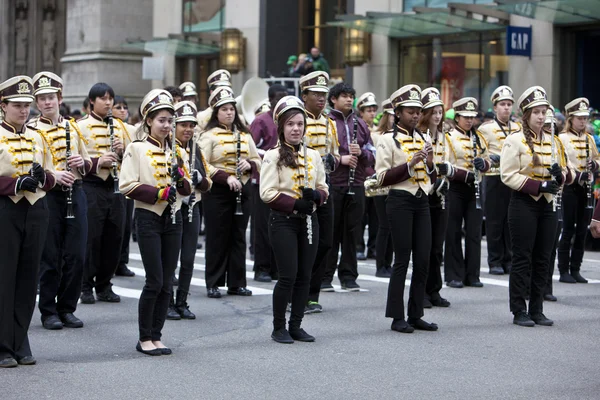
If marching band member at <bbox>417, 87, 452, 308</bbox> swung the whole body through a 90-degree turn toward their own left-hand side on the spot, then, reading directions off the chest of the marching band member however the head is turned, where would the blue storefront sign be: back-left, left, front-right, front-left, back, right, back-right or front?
front-left

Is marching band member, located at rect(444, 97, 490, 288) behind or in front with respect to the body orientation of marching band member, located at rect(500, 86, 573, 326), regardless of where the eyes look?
behind

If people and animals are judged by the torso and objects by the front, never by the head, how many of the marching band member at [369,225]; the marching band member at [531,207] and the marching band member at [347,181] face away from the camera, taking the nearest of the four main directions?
0

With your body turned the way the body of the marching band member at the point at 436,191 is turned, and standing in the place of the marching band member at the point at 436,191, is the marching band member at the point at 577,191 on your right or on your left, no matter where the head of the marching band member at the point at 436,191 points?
on your left

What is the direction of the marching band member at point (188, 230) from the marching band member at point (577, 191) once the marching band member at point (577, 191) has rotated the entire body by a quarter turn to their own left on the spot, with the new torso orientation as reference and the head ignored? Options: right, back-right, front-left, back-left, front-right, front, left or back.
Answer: back

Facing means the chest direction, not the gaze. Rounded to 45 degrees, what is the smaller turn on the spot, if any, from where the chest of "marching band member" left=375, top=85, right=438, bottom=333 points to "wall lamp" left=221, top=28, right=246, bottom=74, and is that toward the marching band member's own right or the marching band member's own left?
approximately 135° to the marching band member's own left

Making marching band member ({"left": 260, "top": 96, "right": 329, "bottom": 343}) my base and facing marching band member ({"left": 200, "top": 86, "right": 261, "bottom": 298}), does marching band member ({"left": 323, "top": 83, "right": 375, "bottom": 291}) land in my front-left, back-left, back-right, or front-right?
front-right

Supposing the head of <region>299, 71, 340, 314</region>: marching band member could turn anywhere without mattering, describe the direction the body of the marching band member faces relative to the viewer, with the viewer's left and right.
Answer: facing the viewer and to the right of the viewer
